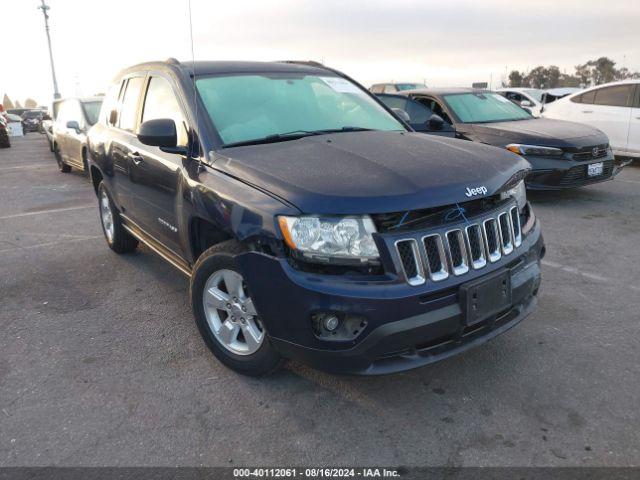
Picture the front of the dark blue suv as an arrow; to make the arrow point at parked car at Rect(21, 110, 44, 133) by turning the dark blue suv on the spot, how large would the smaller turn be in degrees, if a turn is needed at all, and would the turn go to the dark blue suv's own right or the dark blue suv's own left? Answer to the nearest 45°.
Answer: approximately 180°

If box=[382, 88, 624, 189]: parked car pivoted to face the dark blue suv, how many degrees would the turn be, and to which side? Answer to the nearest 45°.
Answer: approximately 45° to its right

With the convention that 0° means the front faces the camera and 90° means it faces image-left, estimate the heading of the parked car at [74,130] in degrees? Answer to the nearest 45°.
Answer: approximately 315°

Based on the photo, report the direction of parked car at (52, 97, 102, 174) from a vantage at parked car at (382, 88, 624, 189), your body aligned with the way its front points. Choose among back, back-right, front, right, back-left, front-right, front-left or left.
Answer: back-right
